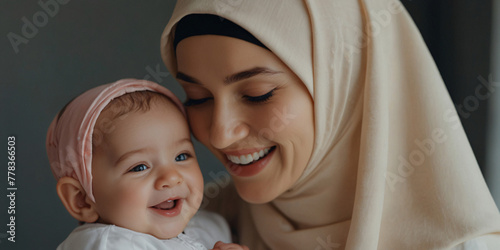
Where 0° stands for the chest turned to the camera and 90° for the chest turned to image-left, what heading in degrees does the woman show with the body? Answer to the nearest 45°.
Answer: approximately 45°

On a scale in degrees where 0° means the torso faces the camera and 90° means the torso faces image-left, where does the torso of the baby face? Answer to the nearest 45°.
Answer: approximately 315°
